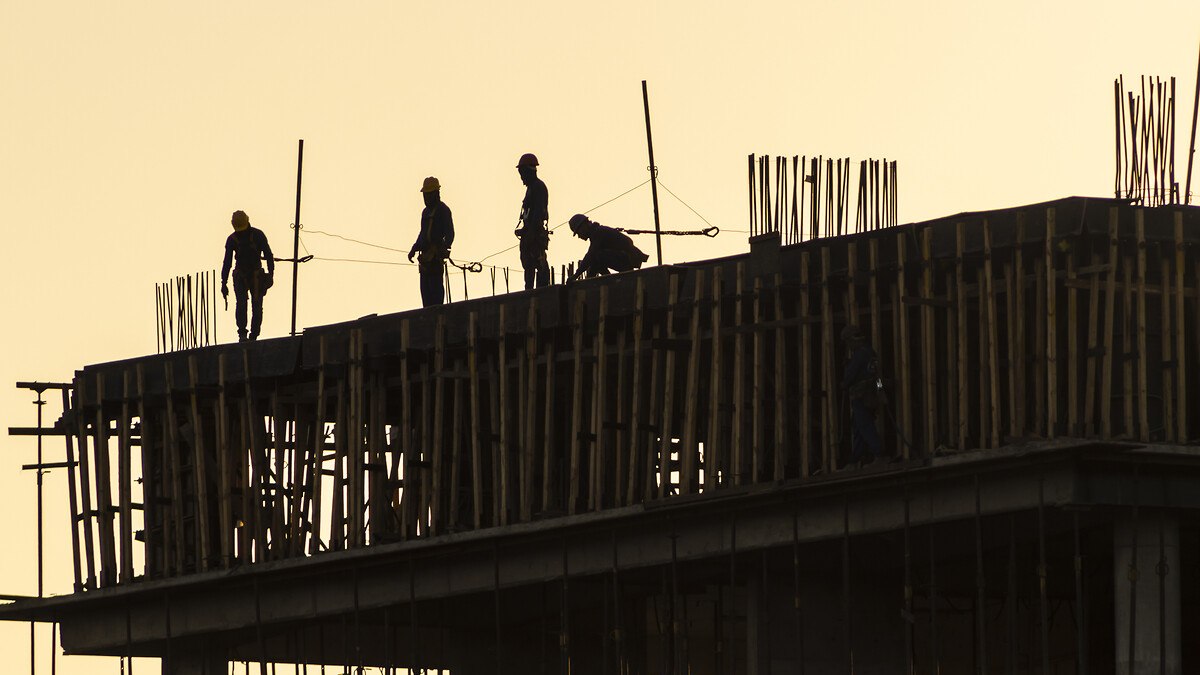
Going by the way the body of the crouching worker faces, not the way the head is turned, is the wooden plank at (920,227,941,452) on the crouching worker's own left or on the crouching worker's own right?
on the crouching worker's own left

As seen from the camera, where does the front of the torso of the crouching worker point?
to the viewer's left

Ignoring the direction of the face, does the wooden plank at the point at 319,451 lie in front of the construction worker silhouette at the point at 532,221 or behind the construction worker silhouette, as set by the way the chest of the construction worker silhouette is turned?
in front
